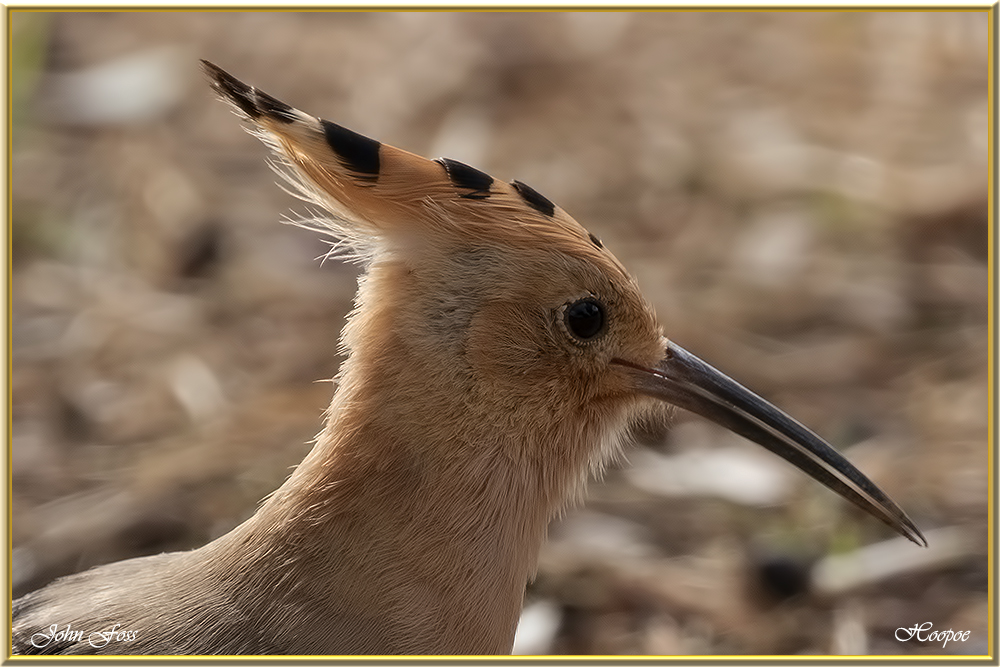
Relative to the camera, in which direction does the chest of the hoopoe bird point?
to the viewer's right
